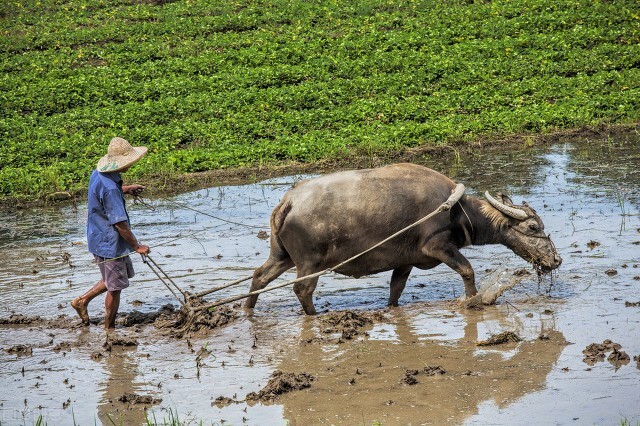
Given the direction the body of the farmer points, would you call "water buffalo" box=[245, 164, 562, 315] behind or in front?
in front

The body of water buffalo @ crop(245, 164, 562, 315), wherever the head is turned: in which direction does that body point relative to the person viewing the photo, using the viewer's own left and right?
facing to the right of the viewer

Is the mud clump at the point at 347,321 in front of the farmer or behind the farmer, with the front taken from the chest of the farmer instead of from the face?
in front

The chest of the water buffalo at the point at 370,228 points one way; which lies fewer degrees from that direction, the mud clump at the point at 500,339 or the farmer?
the mud clump

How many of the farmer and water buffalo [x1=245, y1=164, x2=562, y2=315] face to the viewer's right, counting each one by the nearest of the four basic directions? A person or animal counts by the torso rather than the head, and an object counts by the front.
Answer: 2

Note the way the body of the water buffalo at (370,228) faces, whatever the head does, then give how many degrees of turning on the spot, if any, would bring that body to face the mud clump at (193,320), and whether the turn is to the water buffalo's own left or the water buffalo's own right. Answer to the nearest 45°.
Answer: approximately 180°

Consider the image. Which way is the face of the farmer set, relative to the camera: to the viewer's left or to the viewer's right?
to the viewer's right

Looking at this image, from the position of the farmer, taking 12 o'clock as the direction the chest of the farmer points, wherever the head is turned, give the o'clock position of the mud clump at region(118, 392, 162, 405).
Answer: The mud clump is roughly at 3 o'clock from the farmer.

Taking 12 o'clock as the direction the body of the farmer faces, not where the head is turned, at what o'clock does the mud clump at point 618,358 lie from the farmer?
The mud clump is roughly at 1 o'clock from the farmer.

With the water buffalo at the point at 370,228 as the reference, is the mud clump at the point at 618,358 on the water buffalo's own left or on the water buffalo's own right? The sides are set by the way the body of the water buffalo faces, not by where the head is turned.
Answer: on the water buffalo's own right

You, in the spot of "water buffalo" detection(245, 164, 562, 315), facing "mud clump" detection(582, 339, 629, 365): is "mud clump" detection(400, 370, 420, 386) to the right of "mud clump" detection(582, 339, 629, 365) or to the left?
right

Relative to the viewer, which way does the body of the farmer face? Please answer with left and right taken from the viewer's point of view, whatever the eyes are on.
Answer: facing to the right of the viewer

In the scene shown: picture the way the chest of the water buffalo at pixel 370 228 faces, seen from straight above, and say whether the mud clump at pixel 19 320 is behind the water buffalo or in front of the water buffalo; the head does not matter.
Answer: behind
